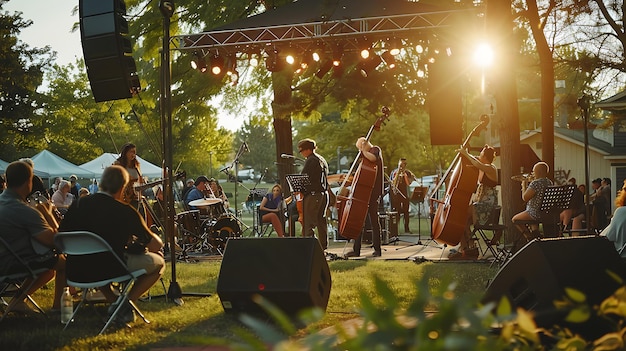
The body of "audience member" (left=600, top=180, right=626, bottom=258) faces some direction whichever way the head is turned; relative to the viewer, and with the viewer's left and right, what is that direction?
facing to the left of the viewer

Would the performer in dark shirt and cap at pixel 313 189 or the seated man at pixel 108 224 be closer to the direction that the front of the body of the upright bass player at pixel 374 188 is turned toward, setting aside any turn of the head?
the performer in dark shirt and cap

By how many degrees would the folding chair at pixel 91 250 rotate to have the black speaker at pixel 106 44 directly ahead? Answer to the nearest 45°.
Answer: approximately 45° to its left

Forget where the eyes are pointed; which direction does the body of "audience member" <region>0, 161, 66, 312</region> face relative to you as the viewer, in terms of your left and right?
facing away from the viewer and to the right of the viewer

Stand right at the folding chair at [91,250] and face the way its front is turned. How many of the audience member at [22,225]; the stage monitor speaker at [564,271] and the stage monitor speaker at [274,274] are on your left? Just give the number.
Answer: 1

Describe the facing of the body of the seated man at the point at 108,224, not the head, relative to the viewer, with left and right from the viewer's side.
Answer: facing away from the viewer and to the right of the viewer

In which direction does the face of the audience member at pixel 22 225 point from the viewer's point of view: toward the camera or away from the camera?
away from the camera

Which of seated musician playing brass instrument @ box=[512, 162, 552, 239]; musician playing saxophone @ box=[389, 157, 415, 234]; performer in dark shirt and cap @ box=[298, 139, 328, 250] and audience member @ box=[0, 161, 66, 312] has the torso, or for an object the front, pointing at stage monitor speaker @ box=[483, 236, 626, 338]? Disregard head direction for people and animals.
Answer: the musician playing saxophone

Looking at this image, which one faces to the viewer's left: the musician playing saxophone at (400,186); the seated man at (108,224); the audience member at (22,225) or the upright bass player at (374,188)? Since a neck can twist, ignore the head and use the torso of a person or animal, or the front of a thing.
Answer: the upright bass player

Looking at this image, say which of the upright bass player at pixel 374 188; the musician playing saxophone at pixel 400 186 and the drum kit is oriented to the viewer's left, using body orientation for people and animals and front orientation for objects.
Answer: the upright bass player

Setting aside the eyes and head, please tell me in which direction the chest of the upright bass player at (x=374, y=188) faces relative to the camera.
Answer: to the viewer's left

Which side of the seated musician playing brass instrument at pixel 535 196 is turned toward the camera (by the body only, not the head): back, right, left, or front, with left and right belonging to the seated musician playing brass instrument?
left

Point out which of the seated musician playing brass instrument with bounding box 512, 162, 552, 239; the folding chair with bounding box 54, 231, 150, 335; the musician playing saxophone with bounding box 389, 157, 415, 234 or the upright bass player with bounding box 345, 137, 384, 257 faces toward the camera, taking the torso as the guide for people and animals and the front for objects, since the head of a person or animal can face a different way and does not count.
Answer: the musician playing saxophone
